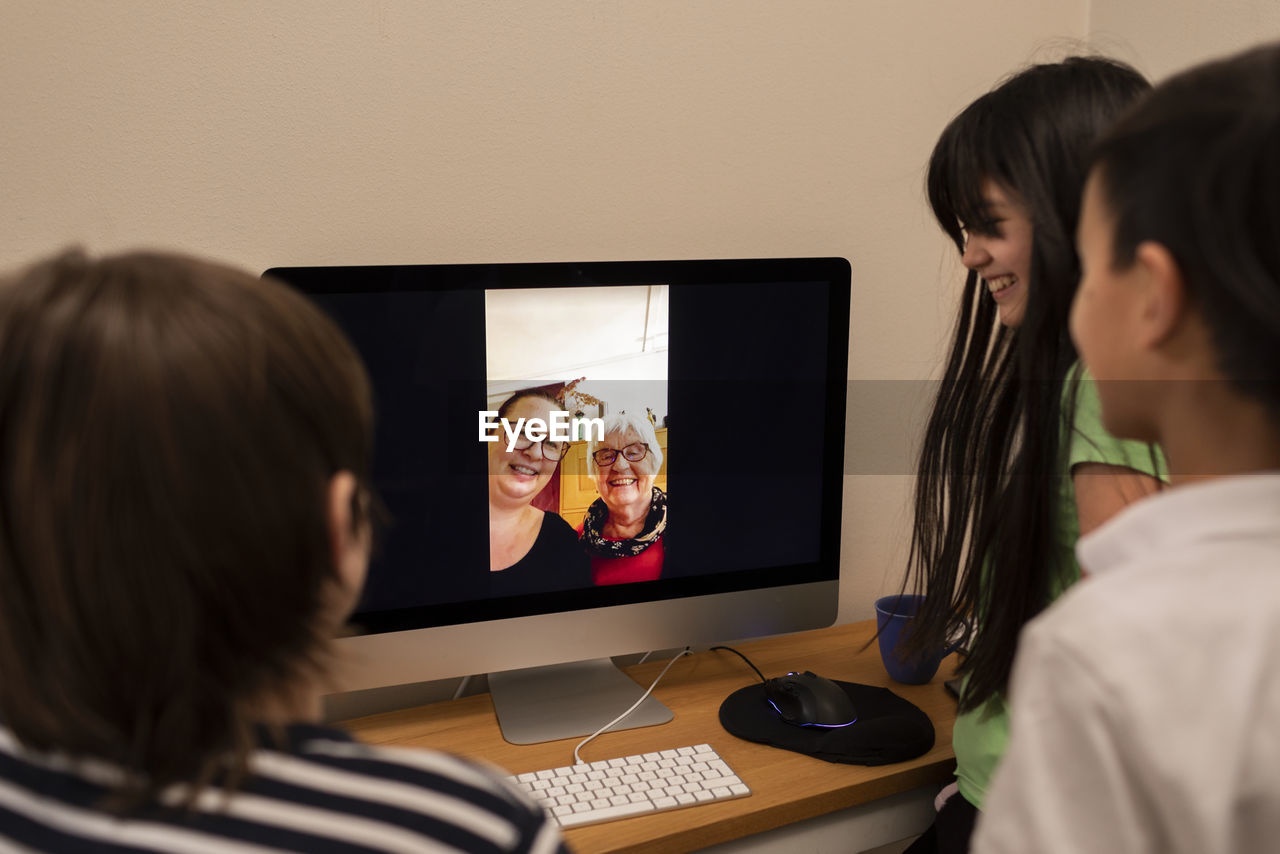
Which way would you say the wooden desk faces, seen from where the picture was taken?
facing the viewer and to the right of the viewer

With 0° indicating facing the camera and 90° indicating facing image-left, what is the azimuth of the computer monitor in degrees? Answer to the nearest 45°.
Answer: approximately 315°

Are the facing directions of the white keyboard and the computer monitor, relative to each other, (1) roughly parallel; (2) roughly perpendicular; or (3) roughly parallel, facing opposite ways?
roughly parallel

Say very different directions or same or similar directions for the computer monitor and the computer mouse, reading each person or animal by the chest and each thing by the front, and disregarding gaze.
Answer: very different directions

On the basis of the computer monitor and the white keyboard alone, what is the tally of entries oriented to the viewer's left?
0

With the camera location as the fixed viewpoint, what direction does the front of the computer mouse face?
facing away from the viewer and to the left of the viewer
